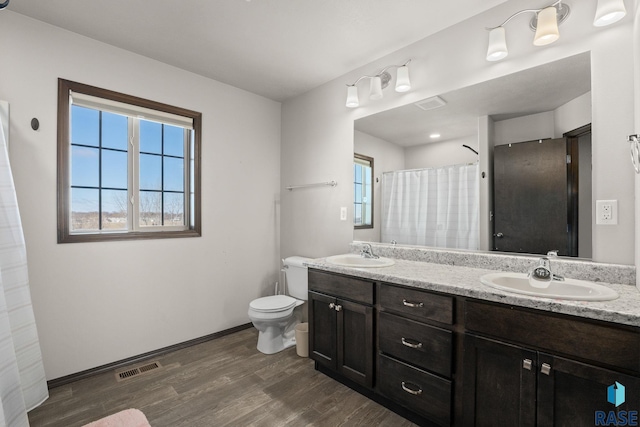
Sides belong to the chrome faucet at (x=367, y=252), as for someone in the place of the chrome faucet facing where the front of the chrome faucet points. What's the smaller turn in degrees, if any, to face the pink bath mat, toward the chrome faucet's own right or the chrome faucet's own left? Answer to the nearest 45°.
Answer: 0° — it already faces it

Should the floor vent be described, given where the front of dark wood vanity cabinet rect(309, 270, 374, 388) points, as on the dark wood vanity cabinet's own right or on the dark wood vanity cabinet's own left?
on the dark wood vanity cabinet's own right

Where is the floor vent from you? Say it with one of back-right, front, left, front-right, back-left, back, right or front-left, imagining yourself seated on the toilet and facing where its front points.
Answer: front-right

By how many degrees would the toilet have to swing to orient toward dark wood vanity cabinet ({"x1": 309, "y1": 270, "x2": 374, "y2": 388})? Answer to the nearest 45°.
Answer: approximately 90° to its left

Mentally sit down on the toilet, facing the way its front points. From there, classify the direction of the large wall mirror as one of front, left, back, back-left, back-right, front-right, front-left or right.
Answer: left

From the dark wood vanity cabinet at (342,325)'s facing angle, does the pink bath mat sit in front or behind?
in front

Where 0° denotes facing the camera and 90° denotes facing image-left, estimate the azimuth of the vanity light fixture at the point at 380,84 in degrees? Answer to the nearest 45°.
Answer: approximately 45°

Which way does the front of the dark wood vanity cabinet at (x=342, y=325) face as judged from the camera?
facing the viewer and to the left of the viewer

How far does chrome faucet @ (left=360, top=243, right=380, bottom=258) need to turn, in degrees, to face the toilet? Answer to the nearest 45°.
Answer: approximately 45° to its right
